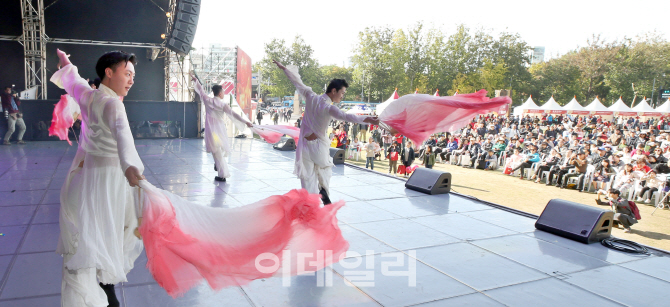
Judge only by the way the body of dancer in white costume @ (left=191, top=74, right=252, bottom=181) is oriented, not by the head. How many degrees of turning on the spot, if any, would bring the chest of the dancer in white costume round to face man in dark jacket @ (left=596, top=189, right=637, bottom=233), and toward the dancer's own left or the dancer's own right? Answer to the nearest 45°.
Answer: approximately 45° to the dancer's own right

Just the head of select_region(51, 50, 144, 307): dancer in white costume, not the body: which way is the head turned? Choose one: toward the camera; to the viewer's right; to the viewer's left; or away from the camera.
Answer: to the viewer's right

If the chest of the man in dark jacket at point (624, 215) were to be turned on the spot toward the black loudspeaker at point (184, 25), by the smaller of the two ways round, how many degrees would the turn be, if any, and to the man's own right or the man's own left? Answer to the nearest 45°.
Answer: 0° — they already face it

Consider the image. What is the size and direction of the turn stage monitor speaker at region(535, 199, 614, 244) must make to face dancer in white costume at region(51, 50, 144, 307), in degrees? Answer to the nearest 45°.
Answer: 0° — it already faces them

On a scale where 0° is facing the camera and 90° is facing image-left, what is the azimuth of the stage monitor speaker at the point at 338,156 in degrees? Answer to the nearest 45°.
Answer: approximately 45°

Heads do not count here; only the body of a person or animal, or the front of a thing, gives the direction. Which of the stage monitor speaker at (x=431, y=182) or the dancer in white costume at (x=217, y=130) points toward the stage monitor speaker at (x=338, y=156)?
the dancer in white costume

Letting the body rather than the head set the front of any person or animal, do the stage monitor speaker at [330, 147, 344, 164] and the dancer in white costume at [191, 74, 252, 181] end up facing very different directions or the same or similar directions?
very different directions

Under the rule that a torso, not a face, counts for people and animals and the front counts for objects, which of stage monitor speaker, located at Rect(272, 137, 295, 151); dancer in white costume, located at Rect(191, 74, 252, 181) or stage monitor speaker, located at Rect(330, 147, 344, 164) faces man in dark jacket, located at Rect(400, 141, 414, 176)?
the dancer in white costume

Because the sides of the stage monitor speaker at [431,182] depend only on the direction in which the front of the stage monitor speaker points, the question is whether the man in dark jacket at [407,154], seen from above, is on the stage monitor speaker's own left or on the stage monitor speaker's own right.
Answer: on the stage monitor speaker's own right

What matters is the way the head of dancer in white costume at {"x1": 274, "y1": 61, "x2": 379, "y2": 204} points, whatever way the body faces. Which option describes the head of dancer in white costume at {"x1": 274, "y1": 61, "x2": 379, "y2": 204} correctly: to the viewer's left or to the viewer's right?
to the viewer's right

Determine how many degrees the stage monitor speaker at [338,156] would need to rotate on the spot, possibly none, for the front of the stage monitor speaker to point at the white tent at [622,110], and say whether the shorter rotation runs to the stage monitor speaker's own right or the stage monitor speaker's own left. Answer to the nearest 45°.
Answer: approximately 180°

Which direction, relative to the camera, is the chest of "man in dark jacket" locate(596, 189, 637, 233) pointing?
to the viewer's left
